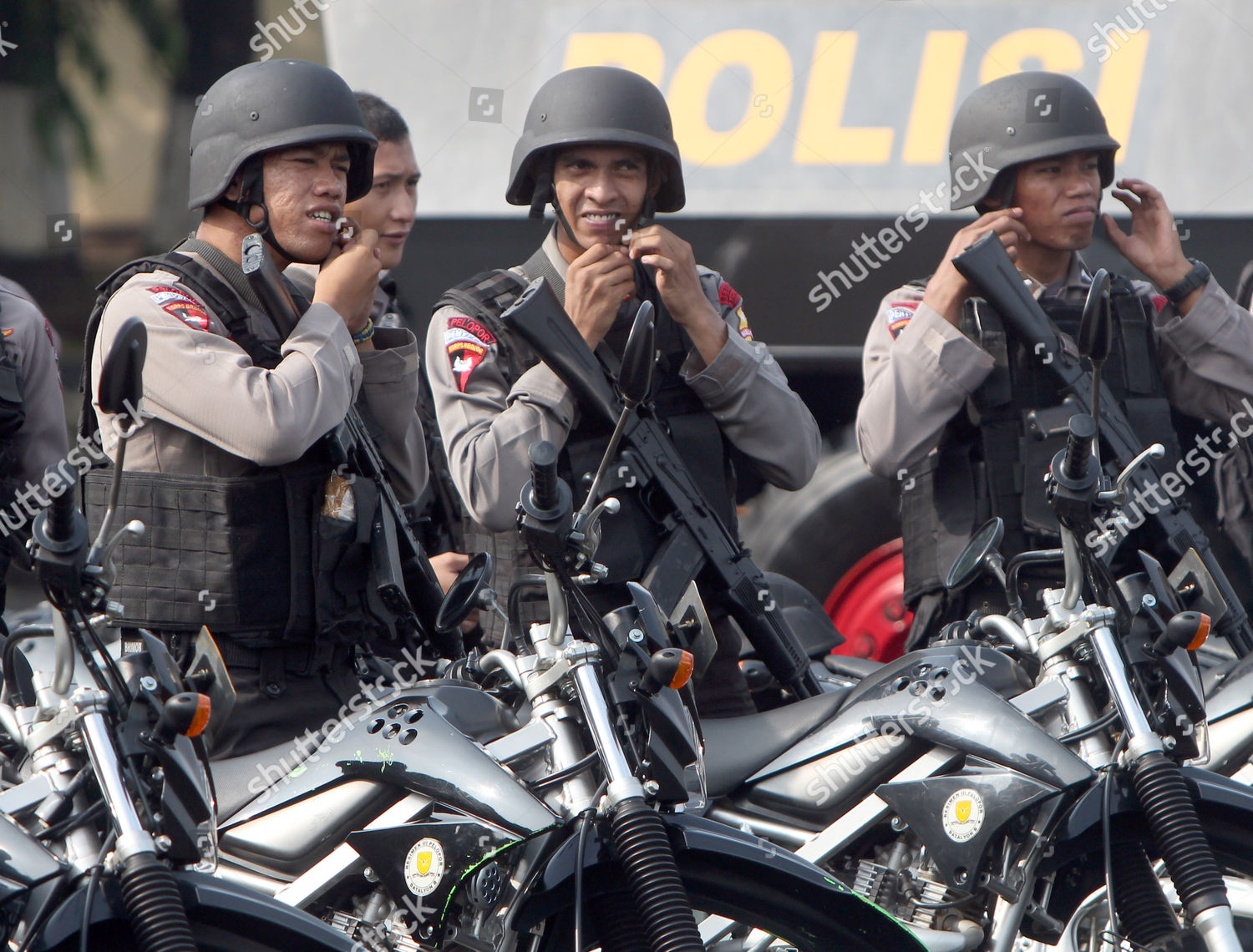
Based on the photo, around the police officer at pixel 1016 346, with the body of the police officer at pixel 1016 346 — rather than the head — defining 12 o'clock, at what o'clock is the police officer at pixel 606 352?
the police officer at pixel 606 352 is roughly at 3 o'clock from the police officer at pixel 1016 346.

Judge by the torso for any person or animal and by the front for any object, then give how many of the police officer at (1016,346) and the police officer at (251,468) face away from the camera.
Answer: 0

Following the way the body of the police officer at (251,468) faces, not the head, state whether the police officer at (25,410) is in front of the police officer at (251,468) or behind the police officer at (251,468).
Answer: behind

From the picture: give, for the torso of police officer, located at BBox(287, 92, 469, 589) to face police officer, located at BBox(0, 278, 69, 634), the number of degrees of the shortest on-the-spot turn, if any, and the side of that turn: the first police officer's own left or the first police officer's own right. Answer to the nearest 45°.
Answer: approximately 135° to the first police officer's own right

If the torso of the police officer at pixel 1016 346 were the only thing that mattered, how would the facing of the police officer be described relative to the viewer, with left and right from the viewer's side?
facing the viewer and to the right of the viewer

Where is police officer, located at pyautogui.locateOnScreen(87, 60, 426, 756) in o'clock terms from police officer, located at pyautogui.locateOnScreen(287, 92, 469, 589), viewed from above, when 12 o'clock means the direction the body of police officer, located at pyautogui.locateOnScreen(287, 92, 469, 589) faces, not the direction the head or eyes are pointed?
police officer, located at pyautogui.locateOnScreen(87, 60, 426, 756) is roughly at 2 o'clock from police officer, located at pyautogui.locateOnScreen(287, 92, 469, 589).

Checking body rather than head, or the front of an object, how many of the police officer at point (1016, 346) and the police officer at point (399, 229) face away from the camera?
0

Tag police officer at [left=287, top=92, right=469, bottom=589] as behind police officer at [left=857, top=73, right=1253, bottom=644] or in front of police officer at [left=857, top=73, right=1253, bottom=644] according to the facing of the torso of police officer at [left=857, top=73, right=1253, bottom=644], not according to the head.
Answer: behind

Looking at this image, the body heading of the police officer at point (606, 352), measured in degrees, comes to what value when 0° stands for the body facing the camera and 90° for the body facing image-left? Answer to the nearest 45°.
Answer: approximately 315°
